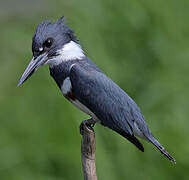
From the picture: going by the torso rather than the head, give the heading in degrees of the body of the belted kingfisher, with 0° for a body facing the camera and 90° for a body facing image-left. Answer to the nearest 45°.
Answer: approximately 90°
